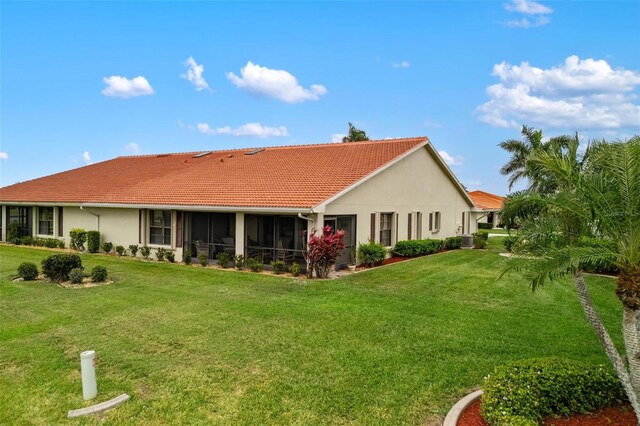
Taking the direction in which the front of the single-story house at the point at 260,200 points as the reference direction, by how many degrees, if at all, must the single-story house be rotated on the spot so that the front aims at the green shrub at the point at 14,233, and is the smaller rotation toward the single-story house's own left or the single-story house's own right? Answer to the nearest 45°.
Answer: approximately 90° to the single-story house's own left

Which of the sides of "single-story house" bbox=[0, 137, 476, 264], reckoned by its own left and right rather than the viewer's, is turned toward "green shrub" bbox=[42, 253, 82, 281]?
back

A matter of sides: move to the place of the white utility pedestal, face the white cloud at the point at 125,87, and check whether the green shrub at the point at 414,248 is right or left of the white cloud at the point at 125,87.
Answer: right

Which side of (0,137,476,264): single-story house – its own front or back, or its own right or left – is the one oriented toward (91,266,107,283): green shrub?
back

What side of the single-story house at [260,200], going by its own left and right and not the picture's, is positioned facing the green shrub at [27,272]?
back
